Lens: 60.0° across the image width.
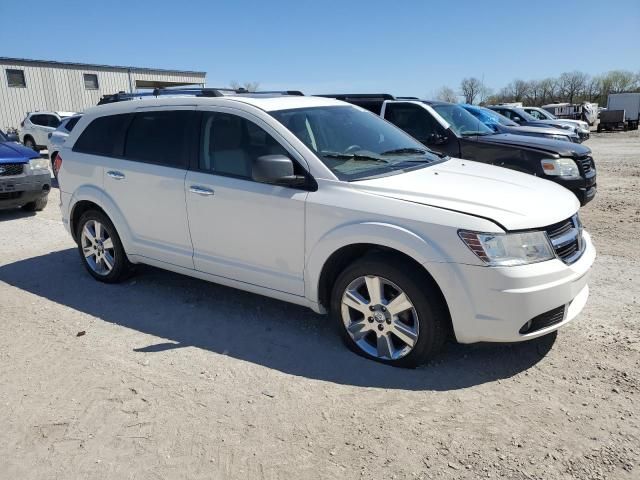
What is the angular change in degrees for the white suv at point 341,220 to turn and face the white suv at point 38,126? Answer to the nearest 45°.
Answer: approximately 180°

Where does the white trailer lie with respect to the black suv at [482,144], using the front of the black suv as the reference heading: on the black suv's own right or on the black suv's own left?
on the black suv's own left

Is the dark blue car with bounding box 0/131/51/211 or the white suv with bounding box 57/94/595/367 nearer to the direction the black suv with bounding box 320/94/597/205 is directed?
the white suv

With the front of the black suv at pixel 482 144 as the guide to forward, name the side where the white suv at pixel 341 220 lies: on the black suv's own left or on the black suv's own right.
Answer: on the black suv's own right

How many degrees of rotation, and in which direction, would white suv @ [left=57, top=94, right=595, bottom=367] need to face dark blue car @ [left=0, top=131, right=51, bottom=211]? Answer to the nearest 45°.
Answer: approximately 180°

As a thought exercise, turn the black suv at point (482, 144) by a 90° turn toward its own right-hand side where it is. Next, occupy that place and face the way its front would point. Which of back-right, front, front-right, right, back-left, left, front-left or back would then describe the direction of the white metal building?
right

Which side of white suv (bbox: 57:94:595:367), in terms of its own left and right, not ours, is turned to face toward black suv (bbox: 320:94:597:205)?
left

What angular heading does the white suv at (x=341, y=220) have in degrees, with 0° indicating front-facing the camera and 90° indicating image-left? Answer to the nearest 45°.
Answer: approximately 315°
